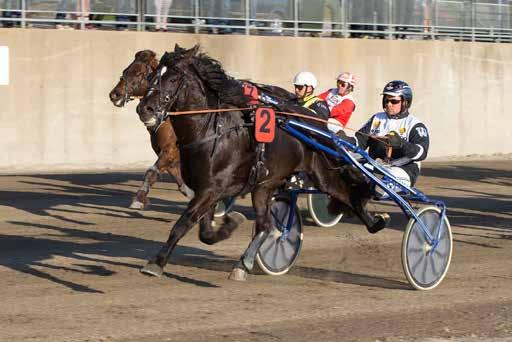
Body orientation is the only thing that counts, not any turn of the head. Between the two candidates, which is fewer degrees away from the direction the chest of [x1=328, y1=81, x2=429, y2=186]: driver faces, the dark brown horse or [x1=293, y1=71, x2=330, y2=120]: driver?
the dark brown horse

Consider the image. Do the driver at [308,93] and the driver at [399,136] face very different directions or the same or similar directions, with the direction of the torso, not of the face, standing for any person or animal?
same or similar directions

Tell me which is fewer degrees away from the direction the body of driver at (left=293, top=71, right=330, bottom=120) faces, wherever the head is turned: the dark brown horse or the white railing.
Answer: the dark brown horse

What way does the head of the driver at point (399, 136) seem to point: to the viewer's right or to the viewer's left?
to the viewer's left

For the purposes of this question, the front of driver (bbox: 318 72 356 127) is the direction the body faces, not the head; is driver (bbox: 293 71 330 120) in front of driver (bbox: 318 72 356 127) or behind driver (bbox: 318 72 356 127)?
in front

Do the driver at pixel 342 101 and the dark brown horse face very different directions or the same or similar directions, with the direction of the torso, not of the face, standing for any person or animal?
same or similar directions

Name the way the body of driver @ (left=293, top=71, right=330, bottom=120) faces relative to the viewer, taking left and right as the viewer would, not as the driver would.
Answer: facing the viewer and to the left of the viewer

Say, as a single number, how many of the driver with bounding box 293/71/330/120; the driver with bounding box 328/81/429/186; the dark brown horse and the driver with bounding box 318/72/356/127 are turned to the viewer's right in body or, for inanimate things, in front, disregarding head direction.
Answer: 0

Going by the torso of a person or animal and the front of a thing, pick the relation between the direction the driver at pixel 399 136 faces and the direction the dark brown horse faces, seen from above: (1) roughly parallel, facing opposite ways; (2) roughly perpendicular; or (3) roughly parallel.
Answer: roughly parallel

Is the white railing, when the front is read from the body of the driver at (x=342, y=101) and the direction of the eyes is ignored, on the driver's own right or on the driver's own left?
on the driver's own right

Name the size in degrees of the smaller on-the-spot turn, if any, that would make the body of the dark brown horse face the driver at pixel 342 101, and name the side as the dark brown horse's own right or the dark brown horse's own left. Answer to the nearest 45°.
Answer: approximately 135° to the dark brown horse's own right

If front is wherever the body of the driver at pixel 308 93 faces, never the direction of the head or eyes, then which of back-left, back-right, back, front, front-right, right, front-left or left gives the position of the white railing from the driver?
back-right

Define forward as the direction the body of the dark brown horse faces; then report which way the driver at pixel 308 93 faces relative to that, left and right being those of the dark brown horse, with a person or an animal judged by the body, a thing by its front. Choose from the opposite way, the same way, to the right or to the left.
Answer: the same way

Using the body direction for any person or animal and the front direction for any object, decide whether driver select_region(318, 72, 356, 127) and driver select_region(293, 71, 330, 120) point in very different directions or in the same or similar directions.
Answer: same or similar directions

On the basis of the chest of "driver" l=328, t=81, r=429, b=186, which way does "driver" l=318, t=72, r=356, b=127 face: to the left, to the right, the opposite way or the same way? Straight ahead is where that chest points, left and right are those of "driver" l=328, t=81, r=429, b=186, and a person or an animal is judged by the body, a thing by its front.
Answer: the same way

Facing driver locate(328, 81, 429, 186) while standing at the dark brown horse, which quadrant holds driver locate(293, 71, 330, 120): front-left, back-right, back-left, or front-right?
front-left

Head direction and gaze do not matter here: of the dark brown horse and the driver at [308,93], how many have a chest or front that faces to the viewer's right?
0

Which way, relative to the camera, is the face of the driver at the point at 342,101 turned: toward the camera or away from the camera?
toward the camera

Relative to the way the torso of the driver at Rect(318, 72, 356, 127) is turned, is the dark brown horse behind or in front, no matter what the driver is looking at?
in front
